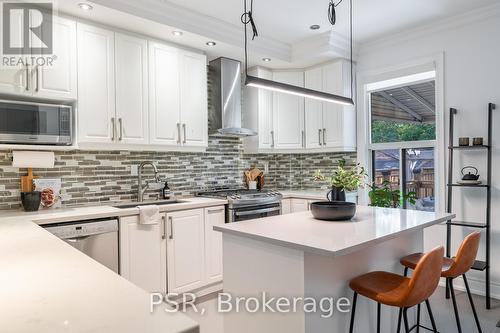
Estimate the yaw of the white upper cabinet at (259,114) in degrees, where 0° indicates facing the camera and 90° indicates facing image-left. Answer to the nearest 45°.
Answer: approximately 315°

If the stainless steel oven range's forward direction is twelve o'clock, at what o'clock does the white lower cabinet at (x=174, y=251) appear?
The white lower cabinet is roughly at 3 o'clock from the stainless steel oven range.

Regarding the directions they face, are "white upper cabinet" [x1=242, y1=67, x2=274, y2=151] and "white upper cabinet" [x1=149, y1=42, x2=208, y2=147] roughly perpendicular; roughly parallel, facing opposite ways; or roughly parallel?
roughly parallel

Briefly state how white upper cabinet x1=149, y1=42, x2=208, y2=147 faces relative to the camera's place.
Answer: facing the viewer and to the right of the viewer

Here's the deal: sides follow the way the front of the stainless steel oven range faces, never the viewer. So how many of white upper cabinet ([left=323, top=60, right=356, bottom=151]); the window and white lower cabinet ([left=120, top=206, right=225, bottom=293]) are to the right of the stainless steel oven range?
1

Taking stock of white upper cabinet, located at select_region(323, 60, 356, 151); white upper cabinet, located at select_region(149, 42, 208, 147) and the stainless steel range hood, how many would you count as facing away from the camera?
0

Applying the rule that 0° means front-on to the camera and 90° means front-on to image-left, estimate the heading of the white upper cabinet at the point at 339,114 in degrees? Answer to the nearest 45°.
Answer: approximately 45°

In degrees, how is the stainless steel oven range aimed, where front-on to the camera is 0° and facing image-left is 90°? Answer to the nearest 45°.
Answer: approximately 315°

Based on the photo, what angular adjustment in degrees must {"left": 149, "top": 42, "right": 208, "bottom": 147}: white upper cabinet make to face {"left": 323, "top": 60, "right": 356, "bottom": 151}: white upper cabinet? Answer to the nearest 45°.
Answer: approximately 45° to its left

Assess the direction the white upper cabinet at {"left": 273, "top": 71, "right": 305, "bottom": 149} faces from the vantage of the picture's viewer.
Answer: facing the viewer

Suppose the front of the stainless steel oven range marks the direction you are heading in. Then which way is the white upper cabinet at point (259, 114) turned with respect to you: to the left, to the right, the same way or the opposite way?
the same way

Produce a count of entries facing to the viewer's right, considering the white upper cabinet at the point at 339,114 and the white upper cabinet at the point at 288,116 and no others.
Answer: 0

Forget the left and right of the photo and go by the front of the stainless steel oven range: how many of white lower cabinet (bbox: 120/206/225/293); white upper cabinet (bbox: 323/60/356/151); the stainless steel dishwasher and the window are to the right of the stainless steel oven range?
2
